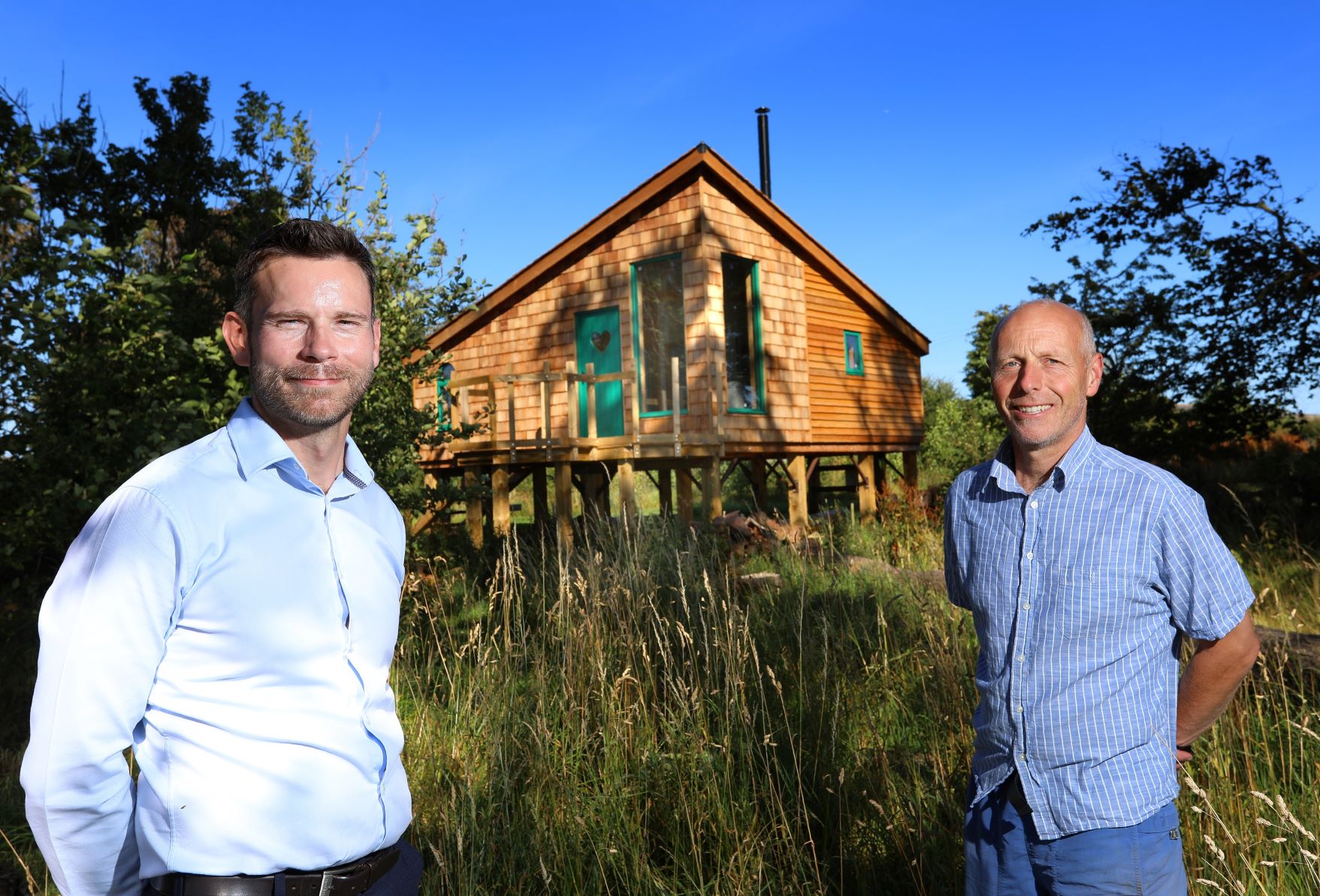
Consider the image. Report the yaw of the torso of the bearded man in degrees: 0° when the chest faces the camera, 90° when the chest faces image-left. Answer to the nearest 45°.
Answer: approximately 315°

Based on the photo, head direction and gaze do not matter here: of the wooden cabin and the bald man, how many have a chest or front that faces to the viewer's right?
0

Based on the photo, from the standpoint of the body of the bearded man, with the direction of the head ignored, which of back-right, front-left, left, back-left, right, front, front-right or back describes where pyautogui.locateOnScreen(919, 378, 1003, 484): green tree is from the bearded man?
left

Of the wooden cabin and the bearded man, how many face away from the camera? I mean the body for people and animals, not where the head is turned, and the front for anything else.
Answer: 0

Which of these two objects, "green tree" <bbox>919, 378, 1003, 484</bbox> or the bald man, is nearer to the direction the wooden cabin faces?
the bald man

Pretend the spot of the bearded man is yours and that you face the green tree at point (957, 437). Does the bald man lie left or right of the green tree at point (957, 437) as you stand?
right

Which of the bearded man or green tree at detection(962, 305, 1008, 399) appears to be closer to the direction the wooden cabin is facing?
the bearded man

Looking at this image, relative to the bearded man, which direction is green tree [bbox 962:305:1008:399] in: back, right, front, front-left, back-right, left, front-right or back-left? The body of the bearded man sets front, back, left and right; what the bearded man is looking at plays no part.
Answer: left

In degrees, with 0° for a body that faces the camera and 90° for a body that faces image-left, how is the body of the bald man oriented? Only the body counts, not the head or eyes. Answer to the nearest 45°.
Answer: approximately 45°
